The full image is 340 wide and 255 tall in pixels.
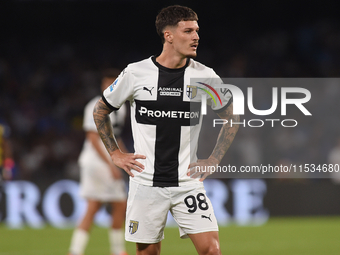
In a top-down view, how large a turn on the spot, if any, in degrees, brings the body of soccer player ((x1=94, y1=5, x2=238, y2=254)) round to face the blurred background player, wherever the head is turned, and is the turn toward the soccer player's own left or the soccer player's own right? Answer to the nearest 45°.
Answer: approximately 135° to the soccer player's own right

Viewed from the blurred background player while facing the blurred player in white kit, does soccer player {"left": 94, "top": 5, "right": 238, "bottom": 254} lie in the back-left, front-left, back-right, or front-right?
front-right

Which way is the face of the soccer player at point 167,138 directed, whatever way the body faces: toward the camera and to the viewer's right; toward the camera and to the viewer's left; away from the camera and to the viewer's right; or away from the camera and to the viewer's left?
toward the camera and to the viewer's right

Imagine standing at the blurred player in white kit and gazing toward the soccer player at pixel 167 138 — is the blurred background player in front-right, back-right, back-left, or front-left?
back-right

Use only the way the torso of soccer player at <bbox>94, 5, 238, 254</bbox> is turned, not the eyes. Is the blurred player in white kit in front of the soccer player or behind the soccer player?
behind

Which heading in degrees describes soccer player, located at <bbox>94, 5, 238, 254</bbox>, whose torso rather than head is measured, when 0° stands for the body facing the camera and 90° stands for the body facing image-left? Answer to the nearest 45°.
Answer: approximately 0°
